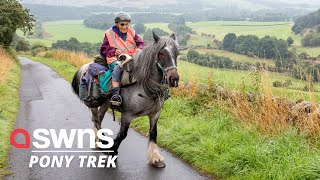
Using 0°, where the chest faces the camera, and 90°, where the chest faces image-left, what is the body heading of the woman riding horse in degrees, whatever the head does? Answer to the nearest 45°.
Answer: approximately 315°

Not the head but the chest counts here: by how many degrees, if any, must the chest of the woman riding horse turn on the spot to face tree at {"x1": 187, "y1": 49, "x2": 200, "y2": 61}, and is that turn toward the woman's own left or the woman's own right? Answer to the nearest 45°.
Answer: approximately 135° to the woman's own left

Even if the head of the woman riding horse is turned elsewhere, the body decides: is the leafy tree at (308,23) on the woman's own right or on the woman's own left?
on the woman's own left

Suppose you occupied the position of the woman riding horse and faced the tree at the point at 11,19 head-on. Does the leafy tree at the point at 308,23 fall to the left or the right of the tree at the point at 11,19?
right

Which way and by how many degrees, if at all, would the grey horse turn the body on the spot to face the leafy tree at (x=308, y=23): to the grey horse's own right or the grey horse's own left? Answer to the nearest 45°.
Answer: approximately 90° to the grey horse's own left

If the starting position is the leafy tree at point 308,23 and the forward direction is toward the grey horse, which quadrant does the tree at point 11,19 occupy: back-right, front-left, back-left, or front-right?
front-right

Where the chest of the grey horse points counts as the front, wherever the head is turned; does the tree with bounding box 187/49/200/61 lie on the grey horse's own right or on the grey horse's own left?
on the grey horse's own left

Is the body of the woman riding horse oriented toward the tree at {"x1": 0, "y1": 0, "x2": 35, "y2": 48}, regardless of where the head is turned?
no

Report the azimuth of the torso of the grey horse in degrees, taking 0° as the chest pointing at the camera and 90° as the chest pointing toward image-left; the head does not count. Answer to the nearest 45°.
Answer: approximately 315°
